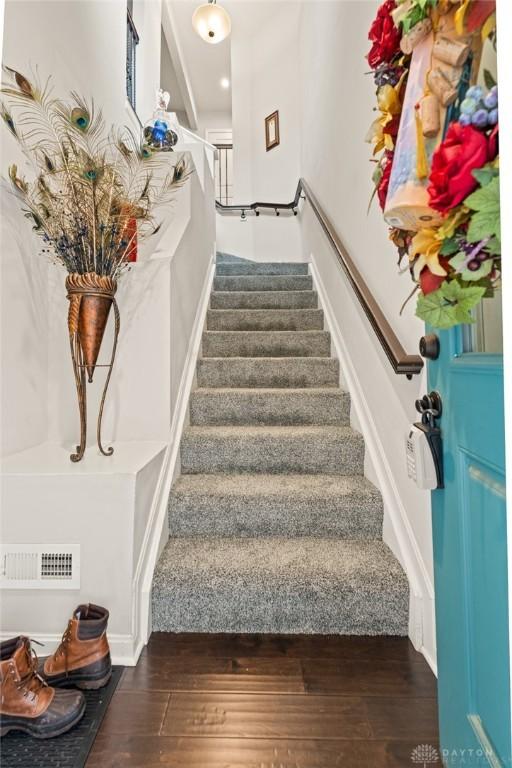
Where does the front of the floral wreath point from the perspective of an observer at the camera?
facing the viewer and to the left of the viewer

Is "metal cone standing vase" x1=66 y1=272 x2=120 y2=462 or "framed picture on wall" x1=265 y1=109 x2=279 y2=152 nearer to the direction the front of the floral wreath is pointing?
the metal cone standing vase

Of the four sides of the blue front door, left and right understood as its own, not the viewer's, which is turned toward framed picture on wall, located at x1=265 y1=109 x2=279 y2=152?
right

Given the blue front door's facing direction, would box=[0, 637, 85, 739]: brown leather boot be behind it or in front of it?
in front

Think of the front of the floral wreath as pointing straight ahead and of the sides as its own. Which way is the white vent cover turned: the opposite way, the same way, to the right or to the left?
to the left

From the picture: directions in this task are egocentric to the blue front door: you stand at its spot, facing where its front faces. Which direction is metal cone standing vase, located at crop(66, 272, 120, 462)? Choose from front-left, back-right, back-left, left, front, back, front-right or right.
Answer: front-right

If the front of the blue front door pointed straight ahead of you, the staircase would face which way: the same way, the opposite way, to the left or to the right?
to the left

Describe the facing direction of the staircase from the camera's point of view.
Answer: facing the viewer

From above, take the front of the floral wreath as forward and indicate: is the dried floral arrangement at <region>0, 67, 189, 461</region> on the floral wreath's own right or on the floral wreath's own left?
on the floral wreath's own right

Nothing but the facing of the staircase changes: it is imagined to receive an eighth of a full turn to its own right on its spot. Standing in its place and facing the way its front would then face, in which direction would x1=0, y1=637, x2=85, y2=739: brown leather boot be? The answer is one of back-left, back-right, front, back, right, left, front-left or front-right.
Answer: front

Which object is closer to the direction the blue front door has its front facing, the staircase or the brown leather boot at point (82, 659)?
the brown leather boot

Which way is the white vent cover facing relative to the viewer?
toward the camera
